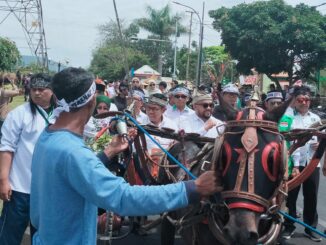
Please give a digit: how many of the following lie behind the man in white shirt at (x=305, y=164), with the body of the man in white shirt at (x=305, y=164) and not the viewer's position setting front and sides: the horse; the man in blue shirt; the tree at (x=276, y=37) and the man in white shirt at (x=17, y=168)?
1

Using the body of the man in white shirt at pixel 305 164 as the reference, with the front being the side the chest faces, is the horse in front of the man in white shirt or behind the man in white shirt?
in front

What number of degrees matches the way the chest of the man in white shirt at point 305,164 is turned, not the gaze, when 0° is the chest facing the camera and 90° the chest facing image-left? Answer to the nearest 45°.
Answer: approximately 0°

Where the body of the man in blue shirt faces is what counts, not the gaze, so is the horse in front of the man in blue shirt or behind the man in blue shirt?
in front

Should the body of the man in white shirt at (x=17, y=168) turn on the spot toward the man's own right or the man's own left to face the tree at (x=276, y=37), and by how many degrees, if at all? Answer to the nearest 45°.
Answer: approximately 90° to the man's own left

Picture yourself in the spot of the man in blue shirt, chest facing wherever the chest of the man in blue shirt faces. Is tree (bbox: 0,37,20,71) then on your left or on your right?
on your left

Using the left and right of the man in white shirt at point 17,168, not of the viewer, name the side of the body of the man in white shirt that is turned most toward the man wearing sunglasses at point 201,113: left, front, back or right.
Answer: left

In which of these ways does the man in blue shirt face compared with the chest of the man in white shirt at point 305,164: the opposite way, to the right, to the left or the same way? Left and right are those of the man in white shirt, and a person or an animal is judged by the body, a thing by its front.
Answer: the opposite way

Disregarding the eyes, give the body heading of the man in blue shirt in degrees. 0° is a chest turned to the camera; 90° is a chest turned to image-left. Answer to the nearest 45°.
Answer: approximately 225°

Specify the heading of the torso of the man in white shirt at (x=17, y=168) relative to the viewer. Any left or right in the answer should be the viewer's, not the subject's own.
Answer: facing the viewer and to the right of the viewer

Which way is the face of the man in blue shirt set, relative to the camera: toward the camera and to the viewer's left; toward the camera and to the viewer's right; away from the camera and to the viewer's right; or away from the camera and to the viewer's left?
away from the camera and to the viewer's right

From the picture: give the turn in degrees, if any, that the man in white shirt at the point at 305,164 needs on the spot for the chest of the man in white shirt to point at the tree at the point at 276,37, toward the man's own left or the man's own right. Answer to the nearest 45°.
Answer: approximately 180°

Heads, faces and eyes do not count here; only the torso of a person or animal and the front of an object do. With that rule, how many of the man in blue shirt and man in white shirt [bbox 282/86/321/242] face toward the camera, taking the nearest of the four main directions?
1

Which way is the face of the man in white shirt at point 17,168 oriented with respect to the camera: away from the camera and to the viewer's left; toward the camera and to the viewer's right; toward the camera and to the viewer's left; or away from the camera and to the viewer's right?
toward the camera and to the viewer's right

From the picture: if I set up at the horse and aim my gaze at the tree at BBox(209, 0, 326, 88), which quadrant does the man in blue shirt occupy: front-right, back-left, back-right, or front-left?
back-left
